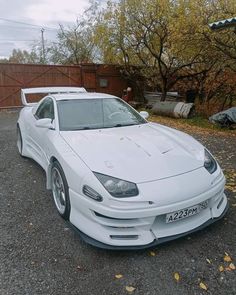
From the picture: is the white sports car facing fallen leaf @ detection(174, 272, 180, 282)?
yes

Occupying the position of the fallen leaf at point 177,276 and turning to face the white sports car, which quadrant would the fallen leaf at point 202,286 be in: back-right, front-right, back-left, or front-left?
back-right

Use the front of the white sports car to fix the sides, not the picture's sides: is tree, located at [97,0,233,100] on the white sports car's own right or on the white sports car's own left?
on the white sports car's own left

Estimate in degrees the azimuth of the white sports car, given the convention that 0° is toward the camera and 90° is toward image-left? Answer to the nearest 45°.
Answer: approximately 315°

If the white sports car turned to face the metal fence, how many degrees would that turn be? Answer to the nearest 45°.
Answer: approximately 135° to its left
